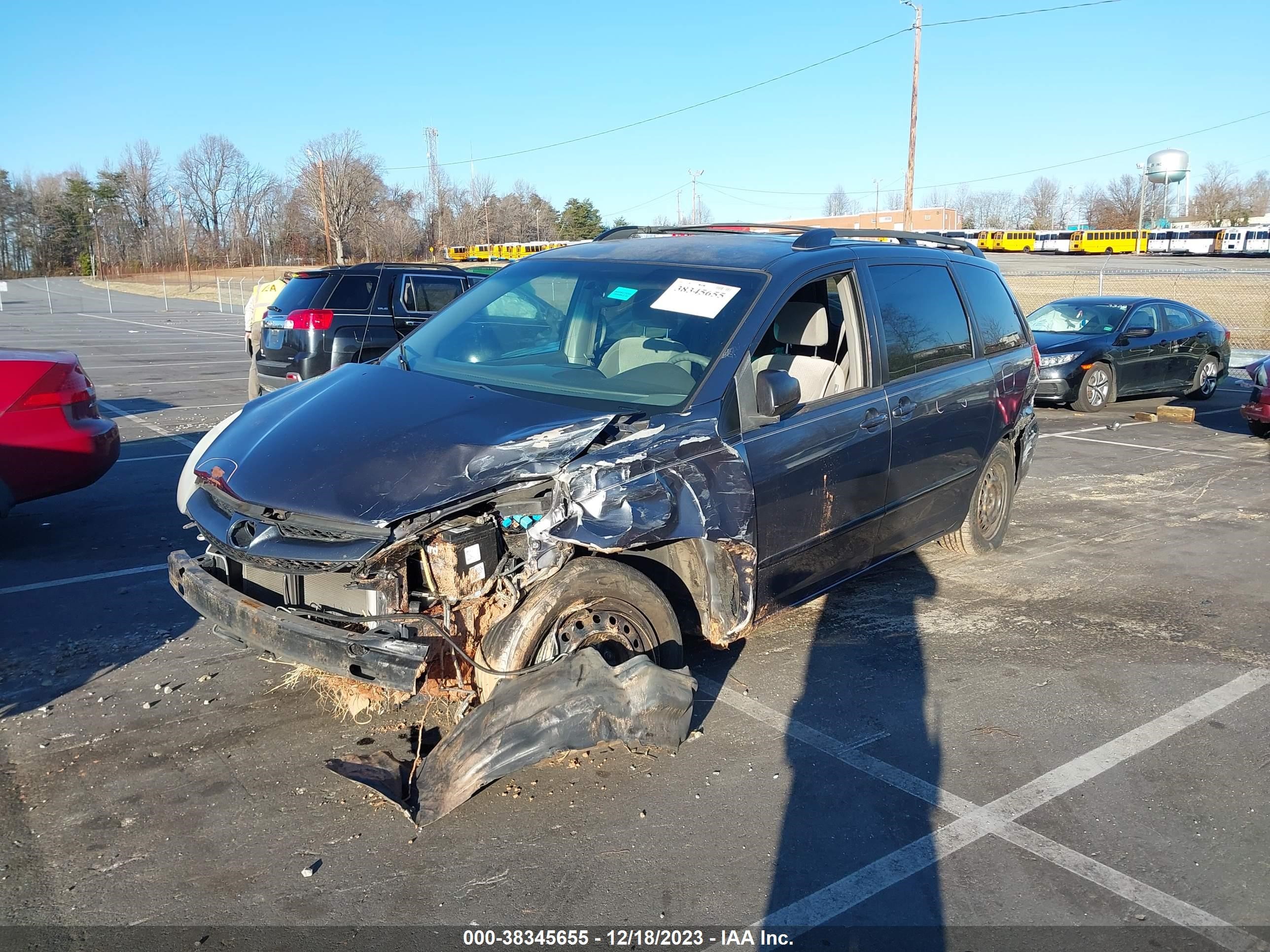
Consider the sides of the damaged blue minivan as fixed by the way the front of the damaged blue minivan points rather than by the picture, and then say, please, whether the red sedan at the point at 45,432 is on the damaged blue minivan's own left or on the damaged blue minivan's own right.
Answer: on the damaged blue minivan's own right

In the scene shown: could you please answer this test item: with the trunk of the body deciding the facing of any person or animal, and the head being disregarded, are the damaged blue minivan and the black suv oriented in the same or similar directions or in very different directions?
very different directions

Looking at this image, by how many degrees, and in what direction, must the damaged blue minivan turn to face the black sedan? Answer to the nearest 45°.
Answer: approximately 180°

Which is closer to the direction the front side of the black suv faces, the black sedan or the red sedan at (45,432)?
the black sedan

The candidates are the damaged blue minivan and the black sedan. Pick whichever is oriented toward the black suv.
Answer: the black sedan
